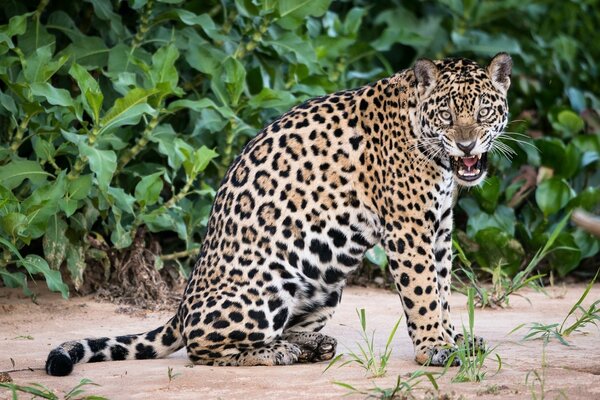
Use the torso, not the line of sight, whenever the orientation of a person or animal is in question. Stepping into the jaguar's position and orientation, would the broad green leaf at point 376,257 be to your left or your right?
on your left

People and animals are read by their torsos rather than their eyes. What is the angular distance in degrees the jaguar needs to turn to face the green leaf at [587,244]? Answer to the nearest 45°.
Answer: approximately 45° to its left

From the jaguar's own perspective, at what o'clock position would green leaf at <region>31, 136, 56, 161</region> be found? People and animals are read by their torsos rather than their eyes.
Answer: The green leaf is roughly at 7 o'clock from the jaguar.

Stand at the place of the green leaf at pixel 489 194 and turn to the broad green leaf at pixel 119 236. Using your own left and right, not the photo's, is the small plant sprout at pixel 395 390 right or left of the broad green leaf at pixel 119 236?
left

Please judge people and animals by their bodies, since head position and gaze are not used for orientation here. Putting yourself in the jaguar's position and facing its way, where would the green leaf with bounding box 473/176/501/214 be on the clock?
The green leaf is roughly at 10 o'clock from the jaguar.

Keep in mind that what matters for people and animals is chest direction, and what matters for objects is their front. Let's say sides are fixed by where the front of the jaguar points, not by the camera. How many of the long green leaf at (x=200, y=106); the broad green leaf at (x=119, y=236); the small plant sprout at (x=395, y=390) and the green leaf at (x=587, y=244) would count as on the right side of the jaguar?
1

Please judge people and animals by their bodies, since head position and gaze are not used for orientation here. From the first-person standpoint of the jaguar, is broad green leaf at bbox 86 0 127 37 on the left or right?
on its left

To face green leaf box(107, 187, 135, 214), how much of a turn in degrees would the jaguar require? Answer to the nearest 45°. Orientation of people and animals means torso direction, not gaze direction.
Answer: approximately 135° to its left

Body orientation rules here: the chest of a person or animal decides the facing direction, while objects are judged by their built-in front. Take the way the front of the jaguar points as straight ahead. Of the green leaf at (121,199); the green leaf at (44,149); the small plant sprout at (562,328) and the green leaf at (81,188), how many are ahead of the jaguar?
1

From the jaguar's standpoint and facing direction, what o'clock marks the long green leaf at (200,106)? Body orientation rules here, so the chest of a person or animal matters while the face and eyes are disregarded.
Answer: The long green leaf is roughly at 8 o'clock from the jaguar.

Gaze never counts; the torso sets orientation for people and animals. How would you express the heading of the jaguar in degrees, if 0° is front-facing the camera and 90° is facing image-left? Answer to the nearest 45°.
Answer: approximately 270°

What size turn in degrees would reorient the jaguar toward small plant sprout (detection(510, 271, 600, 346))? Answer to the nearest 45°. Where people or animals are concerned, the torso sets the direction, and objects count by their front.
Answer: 0° — it already faces it

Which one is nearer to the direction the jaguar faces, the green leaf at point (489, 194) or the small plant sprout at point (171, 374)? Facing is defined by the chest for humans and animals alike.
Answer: the green leaf

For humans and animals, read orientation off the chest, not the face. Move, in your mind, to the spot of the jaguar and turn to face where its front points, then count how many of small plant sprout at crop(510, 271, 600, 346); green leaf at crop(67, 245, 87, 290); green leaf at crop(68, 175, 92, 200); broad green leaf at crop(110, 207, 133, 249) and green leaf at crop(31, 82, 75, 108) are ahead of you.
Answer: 1

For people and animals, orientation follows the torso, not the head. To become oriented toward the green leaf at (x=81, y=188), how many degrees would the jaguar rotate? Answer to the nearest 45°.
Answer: approximately 135° to its left

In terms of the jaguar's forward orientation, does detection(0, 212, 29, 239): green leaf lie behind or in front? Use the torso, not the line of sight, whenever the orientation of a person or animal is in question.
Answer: behind

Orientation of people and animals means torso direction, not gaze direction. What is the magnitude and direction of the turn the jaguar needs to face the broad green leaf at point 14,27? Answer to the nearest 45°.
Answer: approximately 135° to its left

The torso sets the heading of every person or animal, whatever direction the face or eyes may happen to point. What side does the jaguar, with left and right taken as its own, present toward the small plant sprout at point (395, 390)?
right
